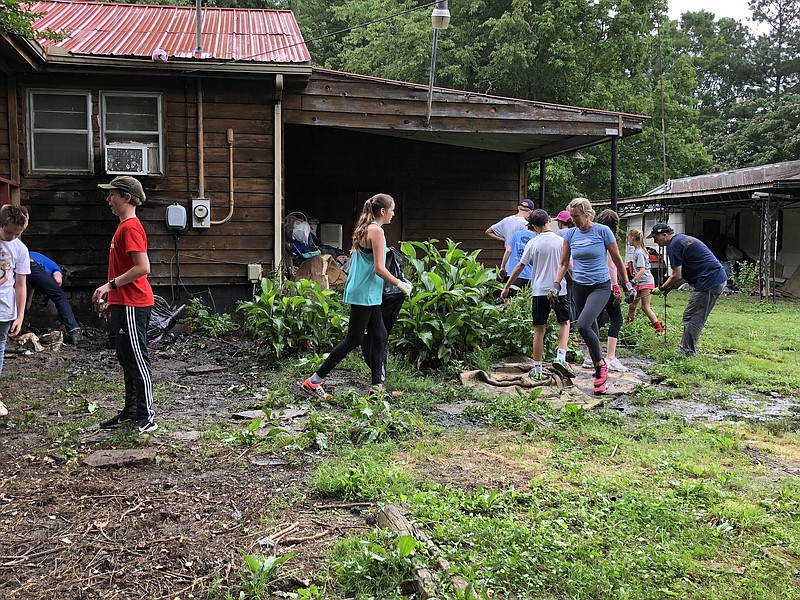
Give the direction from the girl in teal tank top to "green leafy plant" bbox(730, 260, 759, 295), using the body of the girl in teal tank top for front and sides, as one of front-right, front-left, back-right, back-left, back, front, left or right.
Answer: front-left

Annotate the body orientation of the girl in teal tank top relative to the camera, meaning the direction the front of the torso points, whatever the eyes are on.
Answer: to the viewer's right

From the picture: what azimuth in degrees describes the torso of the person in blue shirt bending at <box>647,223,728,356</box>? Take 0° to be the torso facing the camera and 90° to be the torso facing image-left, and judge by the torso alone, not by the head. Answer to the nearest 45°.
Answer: approximately 90°

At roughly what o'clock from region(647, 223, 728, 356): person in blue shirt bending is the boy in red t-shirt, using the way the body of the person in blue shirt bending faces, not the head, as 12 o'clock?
The boy in red t-shirt is roughly at 10 o'clock from the person in blue shirt bending.

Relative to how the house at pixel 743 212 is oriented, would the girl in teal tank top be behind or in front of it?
in front

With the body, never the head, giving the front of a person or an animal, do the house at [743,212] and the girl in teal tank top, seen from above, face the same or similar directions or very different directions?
very different directions
